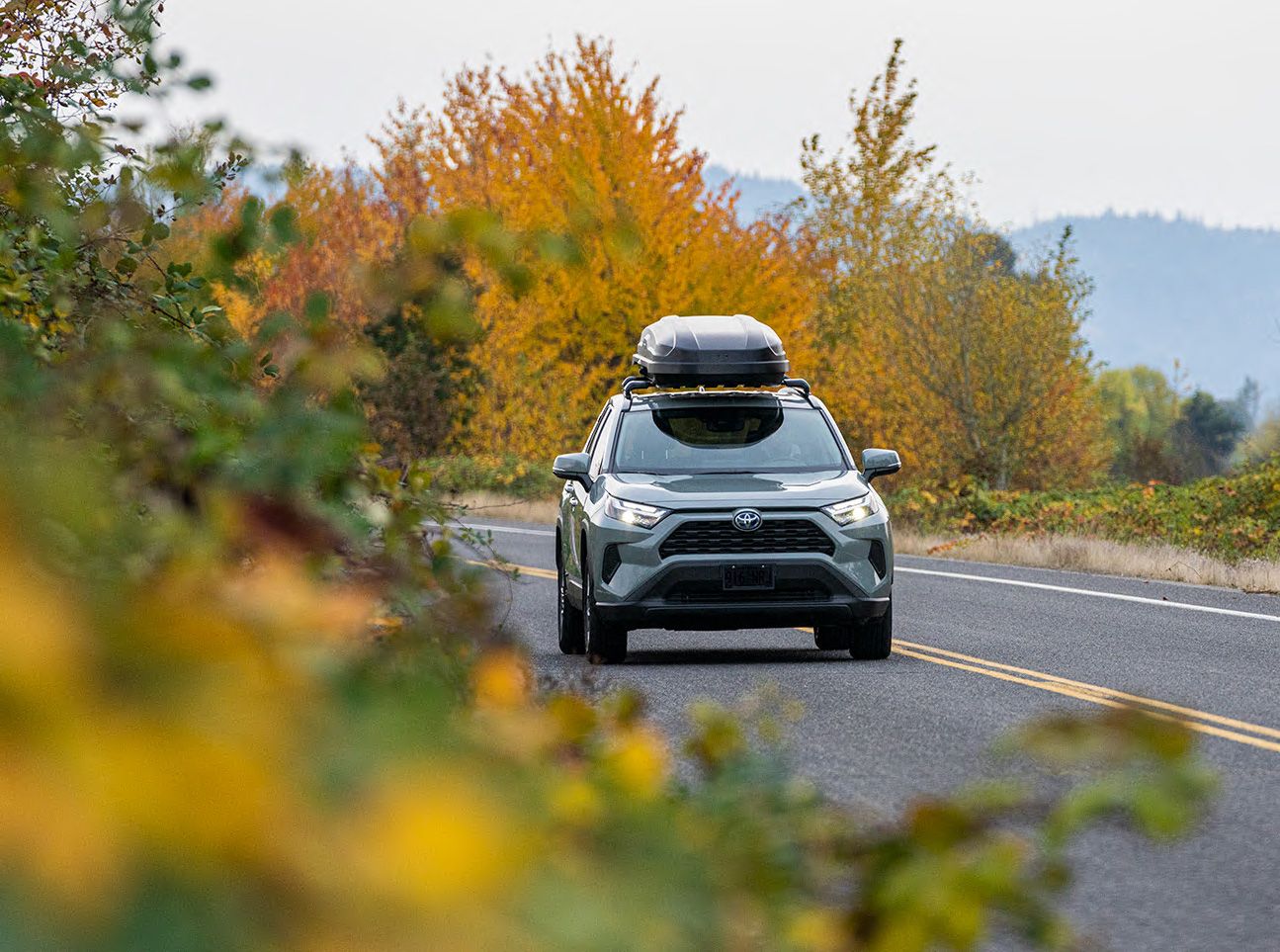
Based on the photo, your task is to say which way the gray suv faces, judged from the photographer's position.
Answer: facing the viewer

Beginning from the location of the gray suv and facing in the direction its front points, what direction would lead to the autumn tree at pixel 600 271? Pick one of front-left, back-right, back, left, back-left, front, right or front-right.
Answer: back

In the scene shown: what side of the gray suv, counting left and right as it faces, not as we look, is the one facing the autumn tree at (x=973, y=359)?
back
